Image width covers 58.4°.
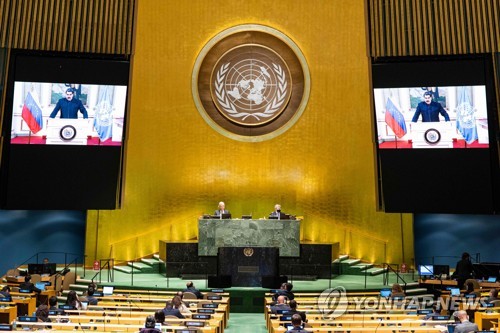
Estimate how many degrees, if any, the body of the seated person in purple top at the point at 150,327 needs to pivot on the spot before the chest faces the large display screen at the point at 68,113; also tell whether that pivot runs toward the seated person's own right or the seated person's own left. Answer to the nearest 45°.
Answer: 0° — they already face it

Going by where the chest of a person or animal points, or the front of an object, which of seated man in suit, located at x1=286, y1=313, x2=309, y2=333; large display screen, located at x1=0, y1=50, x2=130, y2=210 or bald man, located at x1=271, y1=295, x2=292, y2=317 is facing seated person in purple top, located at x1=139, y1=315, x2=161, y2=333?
the large display screen

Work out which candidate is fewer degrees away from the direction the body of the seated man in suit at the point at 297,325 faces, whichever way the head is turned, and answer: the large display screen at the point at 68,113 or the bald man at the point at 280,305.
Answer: the bald man

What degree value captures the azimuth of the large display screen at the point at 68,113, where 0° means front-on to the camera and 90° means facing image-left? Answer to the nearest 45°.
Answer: approximately 0°

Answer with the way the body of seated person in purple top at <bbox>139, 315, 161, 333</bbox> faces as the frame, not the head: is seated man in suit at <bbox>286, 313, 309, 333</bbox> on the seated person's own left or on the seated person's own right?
on the seated person's own right

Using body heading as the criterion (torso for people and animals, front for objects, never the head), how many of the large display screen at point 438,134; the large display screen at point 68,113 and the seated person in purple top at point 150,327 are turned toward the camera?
2

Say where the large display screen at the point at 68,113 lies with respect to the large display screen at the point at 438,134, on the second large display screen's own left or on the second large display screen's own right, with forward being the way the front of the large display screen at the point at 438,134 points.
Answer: on the second large display screen's own right

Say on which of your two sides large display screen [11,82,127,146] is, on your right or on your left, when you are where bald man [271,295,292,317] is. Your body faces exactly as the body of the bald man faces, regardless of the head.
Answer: on your left

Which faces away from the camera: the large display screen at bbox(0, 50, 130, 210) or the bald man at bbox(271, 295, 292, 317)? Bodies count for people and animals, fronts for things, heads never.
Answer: the bald man

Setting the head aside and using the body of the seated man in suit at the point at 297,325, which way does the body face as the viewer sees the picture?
away from the camera

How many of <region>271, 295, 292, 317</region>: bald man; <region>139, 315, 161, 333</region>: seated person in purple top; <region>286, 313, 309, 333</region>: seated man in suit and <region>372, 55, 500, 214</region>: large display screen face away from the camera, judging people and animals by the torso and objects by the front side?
3

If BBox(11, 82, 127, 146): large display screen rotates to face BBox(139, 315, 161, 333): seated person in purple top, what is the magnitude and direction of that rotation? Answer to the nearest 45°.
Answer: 0° — it already faces them

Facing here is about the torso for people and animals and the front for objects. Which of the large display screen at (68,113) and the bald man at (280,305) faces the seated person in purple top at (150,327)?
the large display screen
